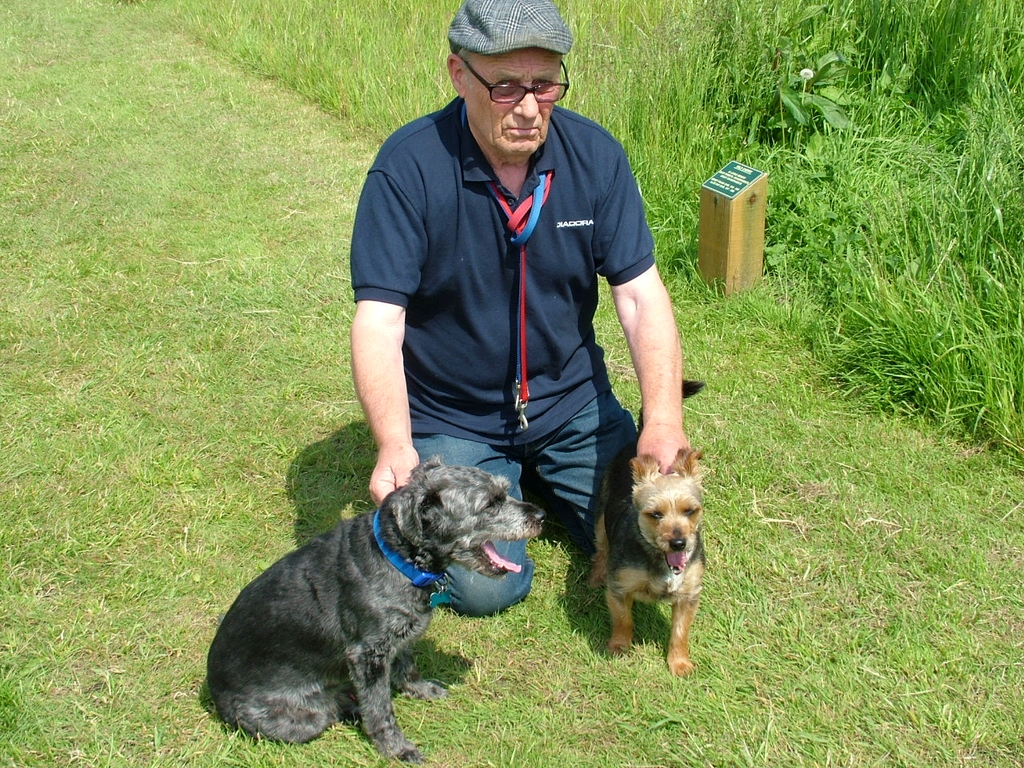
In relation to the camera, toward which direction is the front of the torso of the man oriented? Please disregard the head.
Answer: toward the camera

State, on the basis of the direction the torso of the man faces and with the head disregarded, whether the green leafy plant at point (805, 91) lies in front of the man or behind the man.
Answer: behind

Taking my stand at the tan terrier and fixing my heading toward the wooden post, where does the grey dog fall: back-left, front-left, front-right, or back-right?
back-left

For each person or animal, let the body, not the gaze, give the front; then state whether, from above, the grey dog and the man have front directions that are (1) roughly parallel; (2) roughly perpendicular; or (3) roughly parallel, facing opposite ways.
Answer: roughly perpendicular

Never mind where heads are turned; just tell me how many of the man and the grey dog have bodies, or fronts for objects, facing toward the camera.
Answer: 1

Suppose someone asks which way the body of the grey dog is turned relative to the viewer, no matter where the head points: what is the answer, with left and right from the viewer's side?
facing to the right of the viewer

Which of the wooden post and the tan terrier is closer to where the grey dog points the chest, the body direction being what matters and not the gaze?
the tan terrier

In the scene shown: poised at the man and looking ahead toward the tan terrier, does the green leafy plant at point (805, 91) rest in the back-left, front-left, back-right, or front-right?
back-left

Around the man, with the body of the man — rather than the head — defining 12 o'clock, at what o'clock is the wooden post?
The wooden post is roughly at 7 o'clock from the man.

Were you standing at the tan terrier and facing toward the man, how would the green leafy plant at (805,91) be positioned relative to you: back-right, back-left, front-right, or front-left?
front-right

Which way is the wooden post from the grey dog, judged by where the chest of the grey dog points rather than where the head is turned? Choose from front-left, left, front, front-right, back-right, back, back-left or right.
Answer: front-left

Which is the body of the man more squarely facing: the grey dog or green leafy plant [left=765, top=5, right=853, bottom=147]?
the grey dog

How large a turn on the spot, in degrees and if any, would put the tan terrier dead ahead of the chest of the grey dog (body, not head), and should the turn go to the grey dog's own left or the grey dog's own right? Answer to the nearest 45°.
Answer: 0° — it already faces it

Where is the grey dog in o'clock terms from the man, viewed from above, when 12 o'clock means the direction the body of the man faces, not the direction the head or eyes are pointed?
The grey dog is roughly at 1 o'clock from the man.
